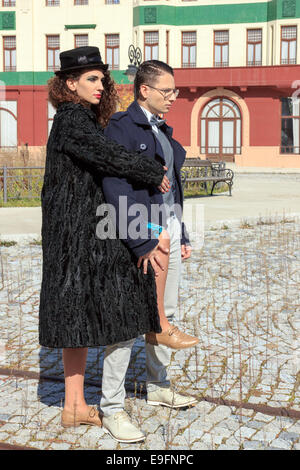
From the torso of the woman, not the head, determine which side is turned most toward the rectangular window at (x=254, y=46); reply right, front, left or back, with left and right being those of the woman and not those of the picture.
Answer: left

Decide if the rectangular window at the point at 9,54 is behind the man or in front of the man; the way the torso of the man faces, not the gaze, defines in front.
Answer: behind

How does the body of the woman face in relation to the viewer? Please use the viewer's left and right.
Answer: facing to the right of the viewer

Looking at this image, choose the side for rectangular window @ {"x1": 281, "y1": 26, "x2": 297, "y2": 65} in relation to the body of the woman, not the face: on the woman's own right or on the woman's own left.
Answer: on the woman's own left

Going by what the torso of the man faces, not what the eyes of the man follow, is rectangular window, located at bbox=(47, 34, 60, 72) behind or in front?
behind

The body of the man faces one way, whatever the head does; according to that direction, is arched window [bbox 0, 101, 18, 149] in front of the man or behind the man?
behind
